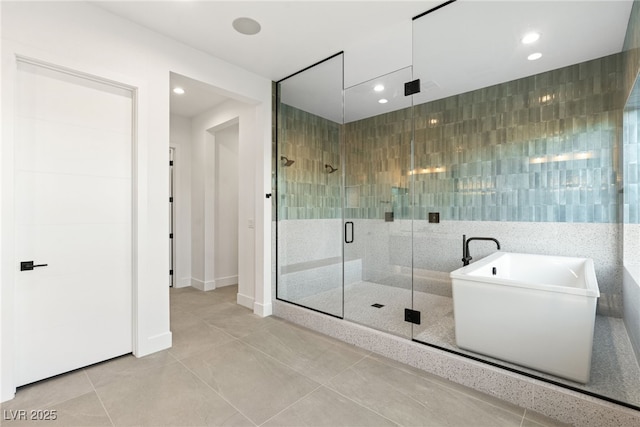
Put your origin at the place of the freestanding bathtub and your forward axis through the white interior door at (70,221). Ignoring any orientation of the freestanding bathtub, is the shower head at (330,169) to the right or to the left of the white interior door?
right

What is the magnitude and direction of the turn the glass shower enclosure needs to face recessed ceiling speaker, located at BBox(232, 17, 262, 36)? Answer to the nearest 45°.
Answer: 0° — it already faces it

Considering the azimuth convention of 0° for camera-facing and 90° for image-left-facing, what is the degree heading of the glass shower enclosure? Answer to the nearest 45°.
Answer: approximately 45°
